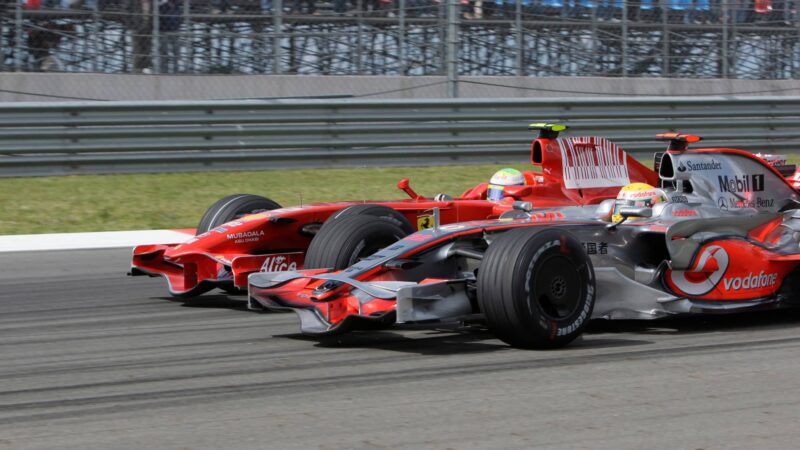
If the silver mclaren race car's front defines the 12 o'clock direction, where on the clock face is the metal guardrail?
The metal guardrail is roughly at 4 o'clock from the silver mclaren race car.

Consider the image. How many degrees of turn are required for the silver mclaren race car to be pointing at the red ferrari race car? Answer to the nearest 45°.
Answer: approximately 90° to its right

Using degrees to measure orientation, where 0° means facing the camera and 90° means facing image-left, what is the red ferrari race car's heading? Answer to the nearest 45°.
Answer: approximately 45°

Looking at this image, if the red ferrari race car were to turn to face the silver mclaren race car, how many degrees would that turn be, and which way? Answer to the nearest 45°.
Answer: approximately 90° to its left

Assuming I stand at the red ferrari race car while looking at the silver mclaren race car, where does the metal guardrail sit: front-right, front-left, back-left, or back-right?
back-left

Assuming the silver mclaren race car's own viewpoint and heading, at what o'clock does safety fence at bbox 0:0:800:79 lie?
The safety fence is roughly at 4 o'clock from the silver mclaren race car.

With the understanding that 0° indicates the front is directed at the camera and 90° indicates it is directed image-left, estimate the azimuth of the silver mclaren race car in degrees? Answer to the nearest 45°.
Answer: approximately 45°
